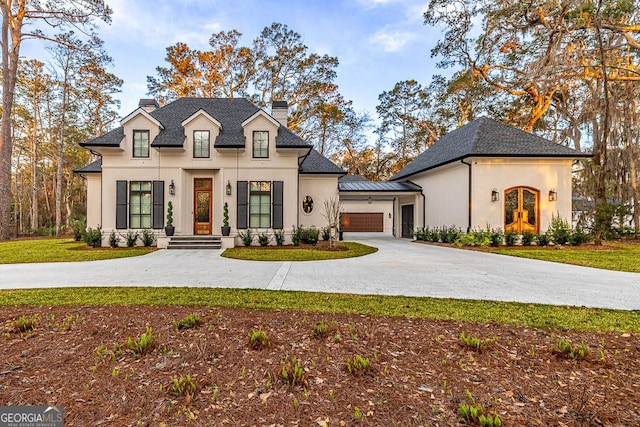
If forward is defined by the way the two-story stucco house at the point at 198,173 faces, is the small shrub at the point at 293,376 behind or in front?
in front

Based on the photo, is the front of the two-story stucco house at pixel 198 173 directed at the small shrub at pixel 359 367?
yes

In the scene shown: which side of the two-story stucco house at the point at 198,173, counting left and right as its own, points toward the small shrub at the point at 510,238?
left

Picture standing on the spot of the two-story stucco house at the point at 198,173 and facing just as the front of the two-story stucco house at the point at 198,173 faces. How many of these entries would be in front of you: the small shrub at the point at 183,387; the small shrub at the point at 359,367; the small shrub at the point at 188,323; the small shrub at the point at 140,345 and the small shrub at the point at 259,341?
5

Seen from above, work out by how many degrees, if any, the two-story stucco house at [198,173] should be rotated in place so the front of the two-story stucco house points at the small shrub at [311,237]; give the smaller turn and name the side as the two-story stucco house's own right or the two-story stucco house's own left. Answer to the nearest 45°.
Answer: approximately 90° to the two-story stucco house's own left

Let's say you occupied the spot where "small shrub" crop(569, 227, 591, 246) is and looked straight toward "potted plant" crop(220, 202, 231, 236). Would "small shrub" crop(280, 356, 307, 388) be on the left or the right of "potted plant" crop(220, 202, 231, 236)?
left

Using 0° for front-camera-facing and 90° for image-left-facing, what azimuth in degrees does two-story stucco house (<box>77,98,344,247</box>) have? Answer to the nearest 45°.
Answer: approximately 0°

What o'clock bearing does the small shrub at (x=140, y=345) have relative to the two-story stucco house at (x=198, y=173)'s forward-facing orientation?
The small shrub is roughly at 12 o'clock from the two-story stucco house.

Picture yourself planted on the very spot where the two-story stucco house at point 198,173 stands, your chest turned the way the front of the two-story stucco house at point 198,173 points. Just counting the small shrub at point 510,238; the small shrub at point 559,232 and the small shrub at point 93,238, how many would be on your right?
1

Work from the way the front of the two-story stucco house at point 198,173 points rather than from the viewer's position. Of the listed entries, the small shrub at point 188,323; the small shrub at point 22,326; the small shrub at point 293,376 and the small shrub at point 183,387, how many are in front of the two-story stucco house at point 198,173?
4

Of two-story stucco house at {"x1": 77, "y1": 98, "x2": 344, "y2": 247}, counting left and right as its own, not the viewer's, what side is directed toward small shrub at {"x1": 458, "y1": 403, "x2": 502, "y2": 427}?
front
